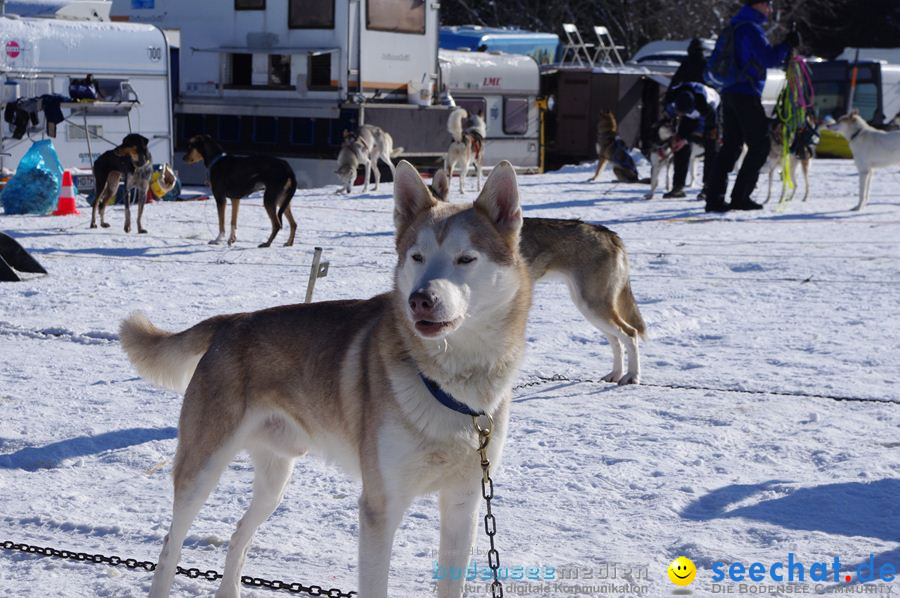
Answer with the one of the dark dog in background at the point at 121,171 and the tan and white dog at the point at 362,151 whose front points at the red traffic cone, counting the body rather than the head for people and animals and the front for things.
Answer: the tan and white dog

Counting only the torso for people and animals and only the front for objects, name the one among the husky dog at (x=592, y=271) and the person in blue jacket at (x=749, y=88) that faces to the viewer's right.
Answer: the person in blue jacket

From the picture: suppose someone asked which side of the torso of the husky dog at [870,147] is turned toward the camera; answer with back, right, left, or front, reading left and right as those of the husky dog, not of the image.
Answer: left

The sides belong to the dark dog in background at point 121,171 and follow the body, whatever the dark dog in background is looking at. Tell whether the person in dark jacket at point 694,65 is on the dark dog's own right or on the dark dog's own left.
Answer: on the dark dog's own left

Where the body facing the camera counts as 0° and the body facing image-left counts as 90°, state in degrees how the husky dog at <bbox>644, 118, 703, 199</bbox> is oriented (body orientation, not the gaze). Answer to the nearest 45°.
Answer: approximately 45°

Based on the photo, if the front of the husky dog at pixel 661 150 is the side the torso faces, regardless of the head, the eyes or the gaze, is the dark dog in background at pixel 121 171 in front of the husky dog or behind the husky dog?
in front

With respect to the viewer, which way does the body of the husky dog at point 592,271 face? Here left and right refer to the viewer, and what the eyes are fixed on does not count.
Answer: facing to the left of the viewer

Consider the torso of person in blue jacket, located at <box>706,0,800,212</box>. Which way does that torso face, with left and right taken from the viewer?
facing to the right of the viewer

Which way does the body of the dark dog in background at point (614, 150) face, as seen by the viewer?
to the viewer's left

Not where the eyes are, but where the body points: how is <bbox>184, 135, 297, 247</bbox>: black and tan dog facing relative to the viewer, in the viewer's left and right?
facing to the left of the viewer
